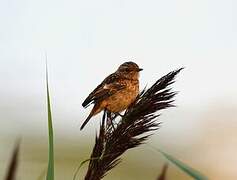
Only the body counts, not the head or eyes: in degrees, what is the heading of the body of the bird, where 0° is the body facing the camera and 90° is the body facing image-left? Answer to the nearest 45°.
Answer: approximately 270°
